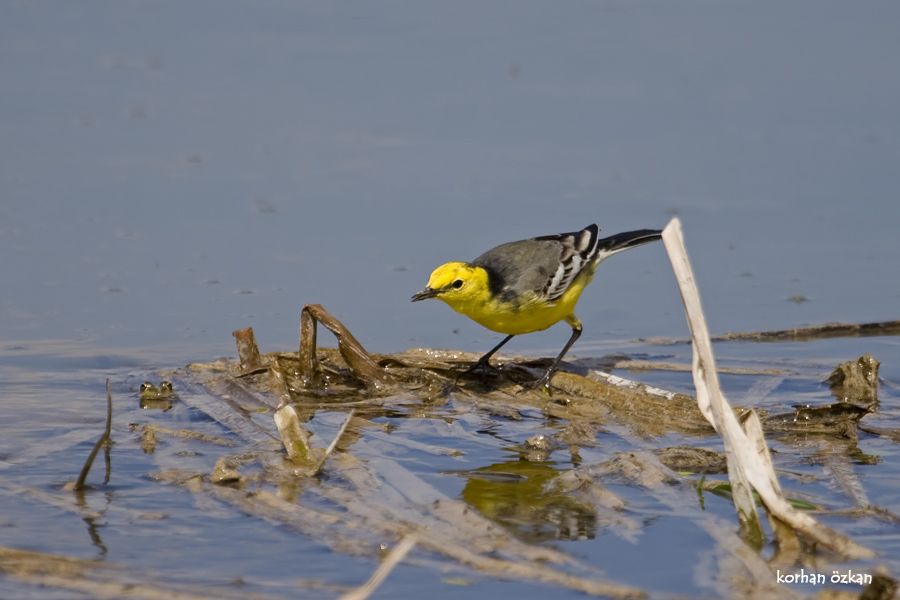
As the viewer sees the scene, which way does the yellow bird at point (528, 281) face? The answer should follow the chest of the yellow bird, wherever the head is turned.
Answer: to the viewer's left
